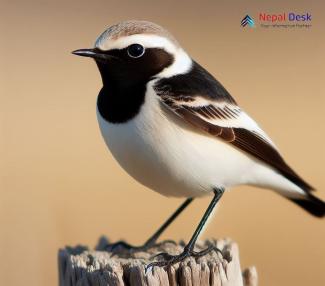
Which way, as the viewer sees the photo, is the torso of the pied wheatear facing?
to the viewer's left
